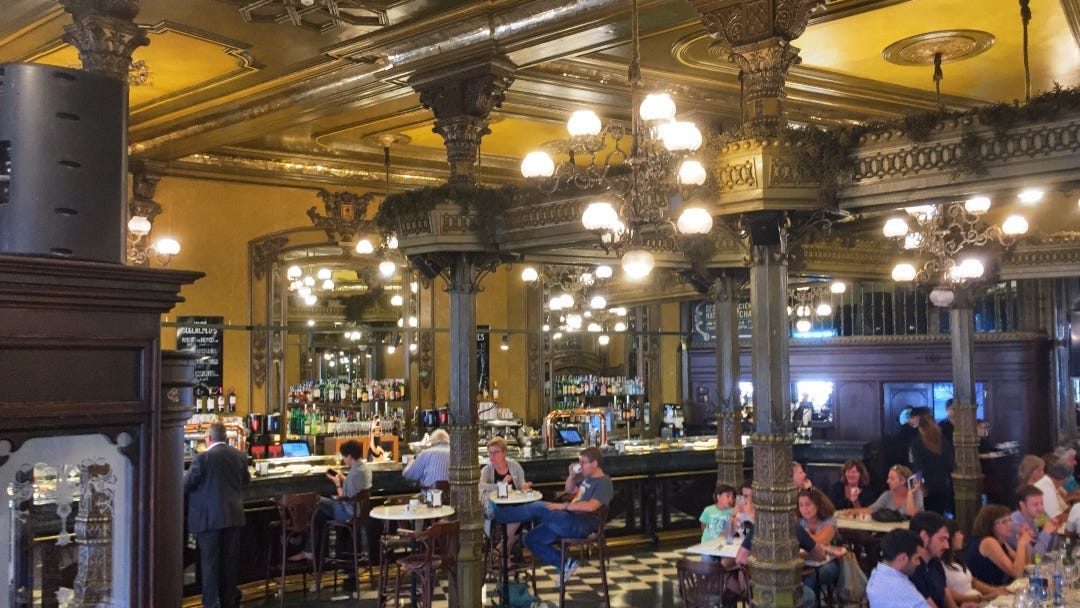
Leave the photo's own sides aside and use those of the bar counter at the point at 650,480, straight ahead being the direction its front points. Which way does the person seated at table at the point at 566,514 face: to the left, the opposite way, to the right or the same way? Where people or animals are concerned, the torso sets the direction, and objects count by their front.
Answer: to the right

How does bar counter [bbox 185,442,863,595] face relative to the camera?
toward the camera

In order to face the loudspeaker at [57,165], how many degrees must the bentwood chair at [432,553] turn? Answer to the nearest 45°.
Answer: approximately 135° to its left

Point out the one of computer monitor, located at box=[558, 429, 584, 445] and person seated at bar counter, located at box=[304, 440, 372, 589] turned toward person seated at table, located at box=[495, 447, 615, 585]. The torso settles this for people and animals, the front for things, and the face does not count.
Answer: the computer monitor

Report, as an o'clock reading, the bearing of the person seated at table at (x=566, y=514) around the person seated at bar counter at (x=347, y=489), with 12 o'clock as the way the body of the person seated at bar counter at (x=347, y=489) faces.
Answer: the person seated at table at (x=566, y=514) is roughly at 7 o'clock from the person seated at bar counter at (x=347, y=489).

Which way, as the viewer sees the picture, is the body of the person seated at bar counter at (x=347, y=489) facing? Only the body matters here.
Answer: to the viewer's left

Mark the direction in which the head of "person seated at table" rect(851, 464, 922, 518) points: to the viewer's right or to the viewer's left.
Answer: to the viewer's left

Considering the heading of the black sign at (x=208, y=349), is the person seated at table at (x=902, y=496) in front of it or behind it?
in front

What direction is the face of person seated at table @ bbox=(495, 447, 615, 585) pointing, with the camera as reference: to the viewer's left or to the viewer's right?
to the viewer's left

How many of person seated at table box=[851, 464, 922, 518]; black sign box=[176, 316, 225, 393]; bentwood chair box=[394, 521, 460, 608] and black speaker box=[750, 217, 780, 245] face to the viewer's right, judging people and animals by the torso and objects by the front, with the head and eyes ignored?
0

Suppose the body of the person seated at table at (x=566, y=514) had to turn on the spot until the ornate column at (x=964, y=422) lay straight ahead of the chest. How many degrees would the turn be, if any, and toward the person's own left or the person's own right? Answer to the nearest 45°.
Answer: approximately 135° to the person's own right

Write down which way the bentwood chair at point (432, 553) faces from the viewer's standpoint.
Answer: facing away from the viewer and to the left of the viewer
